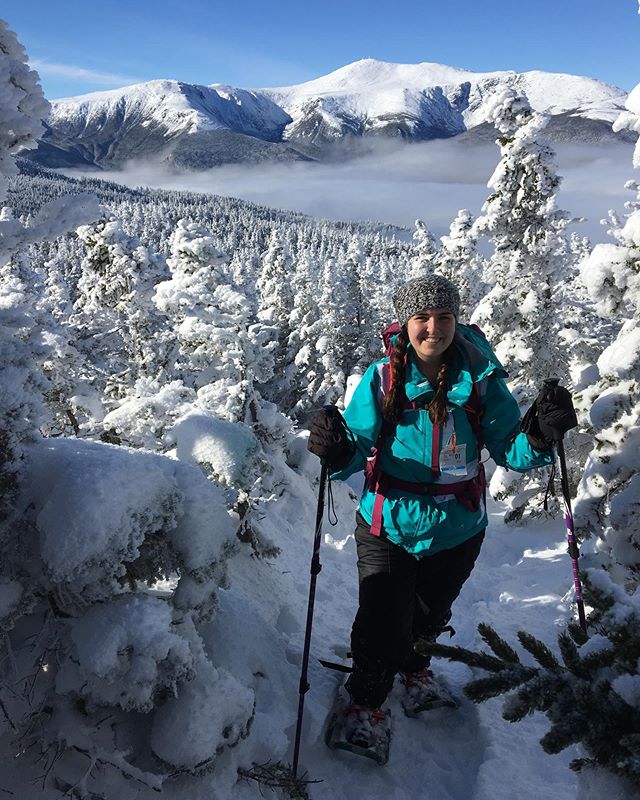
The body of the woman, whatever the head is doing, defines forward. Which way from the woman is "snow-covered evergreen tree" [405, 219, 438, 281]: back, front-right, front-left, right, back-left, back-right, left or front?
back

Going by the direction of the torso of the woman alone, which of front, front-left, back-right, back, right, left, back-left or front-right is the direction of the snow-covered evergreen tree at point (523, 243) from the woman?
back

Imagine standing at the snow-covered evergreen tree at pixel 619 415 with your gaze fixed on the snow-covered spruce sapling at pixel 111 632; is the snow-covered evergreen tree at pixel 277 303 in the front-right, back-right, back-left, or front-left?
back-right

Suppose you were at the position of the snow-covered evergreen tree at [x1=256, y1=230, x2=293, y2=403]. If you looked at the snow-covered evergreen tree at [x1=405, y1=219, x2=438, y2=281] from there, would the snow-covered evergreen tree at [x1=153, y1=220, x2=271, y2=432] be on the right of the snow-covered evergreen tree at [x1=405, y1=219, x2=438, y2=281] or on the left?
right

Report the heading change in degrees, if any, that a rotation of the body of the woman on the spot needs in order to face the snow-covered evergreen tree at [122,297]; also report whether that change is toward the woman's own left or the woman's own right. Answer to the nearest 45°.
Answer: approximately 135° to the woman's own right

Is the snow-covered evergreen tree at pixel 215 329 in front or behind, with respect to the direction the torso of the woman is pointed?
behind

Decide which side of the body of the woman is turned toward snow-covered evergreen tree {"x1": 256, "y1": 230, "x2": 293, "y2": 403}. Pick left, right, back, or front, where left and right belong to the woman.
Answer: back

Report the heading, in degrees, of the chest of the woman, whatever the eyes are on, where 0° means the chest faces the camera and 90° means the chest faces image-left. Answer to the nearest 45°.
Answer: approximately 0°

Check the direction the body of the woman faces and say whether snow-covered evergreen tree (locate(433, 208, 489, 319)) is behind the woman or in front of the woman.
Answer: behind

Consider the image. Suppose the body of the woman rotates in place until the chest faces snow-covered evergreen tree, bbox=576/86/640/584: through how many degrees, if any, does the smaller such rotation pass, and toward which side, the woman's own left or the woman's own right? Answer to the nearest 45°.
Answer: approximately 135° to the woman's own left
